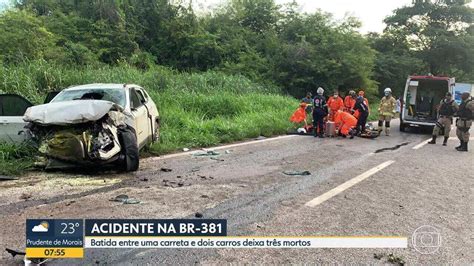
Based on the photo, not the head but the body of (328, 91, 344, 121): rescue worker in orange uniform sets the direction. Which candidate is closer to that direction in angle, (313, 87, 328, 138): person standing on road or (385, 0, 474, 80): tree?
the person standing on road

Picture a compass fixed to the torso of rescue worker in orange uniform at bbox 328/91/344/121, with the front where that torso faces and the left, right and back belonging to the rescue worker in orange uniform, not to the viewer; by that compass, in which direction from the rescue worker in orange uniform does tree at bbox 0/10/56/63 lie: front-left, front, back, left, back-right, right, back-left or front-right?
right

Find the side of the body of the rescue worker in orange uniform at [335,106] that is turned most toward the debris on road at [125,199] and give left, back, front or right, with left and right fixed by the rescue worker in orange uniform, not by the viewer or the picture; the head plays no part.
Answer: front

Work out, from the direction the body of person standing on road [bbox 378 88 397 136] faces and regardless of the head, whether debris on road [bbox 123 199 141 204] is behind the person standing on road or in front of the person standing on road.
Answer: in front

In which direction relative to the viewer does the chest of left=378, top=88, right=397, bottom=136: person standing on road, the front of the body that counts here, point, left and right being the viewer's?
facing the viewer and to the left of the viewer

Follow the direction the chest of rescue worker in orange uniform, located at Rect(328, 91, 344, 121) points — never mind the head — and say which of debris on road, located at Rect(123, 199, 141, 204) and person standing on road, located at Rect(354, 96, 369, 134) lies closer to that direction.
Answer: the debris on road

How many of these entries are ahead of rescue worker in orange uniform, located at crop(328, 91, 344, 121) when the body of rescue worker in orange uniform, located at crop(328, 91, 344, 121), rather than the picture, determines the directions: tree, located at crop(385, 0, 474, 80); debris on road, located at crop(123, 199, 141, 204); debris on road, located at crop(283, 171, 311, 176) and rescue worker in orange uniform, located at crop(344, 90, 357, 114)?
2

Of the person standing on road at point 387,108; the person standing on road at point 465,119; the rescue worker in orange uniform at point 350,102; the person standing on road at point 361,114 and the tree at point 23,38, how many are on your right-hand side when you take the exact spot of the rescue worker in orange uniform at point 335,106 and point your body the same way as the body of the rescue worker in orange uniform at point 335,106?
1

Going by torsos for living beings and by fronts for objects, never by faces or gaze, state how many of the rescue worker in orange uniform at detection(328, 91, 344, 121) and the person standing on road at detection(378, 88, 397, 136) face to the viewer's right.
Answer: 0

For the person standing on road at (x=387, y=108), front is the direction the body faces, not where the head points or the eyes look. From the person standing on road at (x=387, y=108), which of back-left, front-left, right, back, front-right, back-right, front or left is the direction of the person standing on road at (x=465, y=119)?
left

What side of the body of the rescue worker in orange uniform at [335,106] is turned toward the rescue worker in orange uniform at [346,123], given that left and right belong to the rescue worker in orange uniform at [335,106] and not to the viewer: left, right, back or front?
front

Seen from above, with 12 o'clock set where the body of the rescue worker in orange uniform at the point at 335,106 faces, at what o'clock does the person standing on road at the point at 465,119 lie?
The person standing on road is roughly at 10 o'clock from the rescue worker in orange uniform.

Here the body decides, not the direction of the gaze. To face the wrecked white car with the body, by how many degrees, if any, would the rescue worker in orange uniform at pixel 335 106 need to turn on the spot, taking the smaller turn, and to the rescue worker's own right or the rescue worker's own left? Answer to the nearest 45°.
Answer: approximately 45° to the rescue worker's own right

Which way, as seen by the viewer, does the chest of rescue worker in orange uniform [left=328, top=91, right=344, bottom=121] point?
toward the camera

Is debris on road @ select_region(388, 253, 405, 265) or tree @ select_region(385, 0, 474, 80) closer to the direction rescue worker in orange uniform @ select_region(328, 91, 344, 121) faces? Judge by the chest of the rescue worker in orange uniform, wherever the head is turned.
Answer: the debris on road
